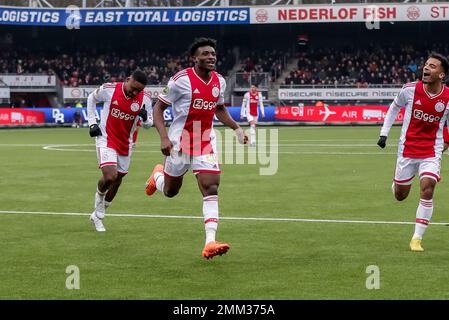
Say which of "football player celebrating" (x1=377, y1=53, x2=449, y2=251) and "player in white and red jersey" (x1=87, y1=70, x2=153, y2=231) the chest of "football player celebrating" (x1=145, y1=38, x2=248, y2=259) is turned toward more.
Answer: the football player celebrating

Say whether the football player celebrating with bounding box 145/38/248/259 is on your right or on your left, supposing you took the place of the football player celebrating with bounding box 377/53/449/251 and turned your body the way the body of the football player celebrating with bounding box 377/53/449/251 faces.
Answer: on your right

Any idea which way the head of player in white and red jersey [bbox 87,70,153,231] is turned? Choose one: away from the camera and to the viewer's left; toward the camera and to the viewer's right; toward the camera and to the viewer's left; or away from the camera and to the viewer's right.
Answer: toward the camera and to the viewer's right

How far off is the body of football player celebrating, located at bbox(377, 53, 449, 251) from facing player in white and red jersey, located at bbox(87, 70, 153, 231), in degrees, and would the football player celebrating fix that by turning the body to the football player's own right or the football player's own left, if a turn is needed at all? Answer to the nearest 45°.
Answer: approximately 90° to the football player's own right

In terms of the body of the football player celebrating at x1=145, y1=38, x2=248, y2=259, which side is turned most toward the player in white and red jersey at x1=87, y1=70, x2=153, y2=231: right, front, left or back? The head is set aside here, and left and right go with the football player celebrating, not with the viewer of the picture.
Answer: back

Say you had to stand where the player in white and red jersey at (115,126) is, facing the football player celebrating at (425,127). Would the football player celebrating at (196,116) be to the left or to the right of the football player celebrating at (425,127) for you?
right

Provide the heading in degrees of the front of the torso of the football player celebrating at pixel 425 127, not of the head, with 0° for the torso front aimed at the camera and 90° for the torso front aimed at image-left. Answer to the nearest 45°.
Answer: approximately 0°

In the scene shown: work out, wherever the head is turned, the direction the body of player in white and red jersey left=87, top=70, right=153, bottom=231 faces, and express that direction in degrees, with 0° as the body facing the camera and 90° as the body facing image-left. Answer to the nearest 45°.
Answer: approximately 315°

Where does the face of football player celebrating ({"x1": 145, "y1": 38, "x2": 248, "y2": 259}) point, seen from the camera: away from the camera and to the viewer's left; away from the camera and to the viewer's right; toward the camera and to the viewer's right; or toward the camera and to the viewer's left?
toward the camera and to the viewer's right

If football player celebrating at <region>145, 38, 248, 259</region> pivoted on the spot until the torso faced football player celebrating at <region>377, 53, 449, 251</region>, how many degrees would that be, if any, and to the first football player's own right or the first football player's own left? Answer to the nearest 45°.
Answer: approximately 45° to the first football player's own left
